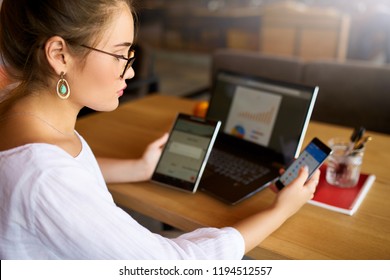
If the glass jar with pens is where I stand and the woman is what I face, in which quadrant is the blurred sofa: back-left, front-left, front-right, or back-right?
back-right

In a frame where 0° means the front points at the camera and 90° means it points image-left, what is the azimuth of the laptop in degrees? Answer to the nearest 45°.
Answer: approximately 45°

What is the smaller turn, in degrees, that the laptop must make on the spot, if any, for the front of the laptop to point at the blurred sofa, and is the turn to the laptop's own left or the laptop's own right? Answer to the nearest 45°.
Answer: approximately 135° to the laptop's own right

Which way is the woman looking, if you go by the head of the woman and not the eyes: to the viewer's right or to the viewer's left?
to the viewer's right
